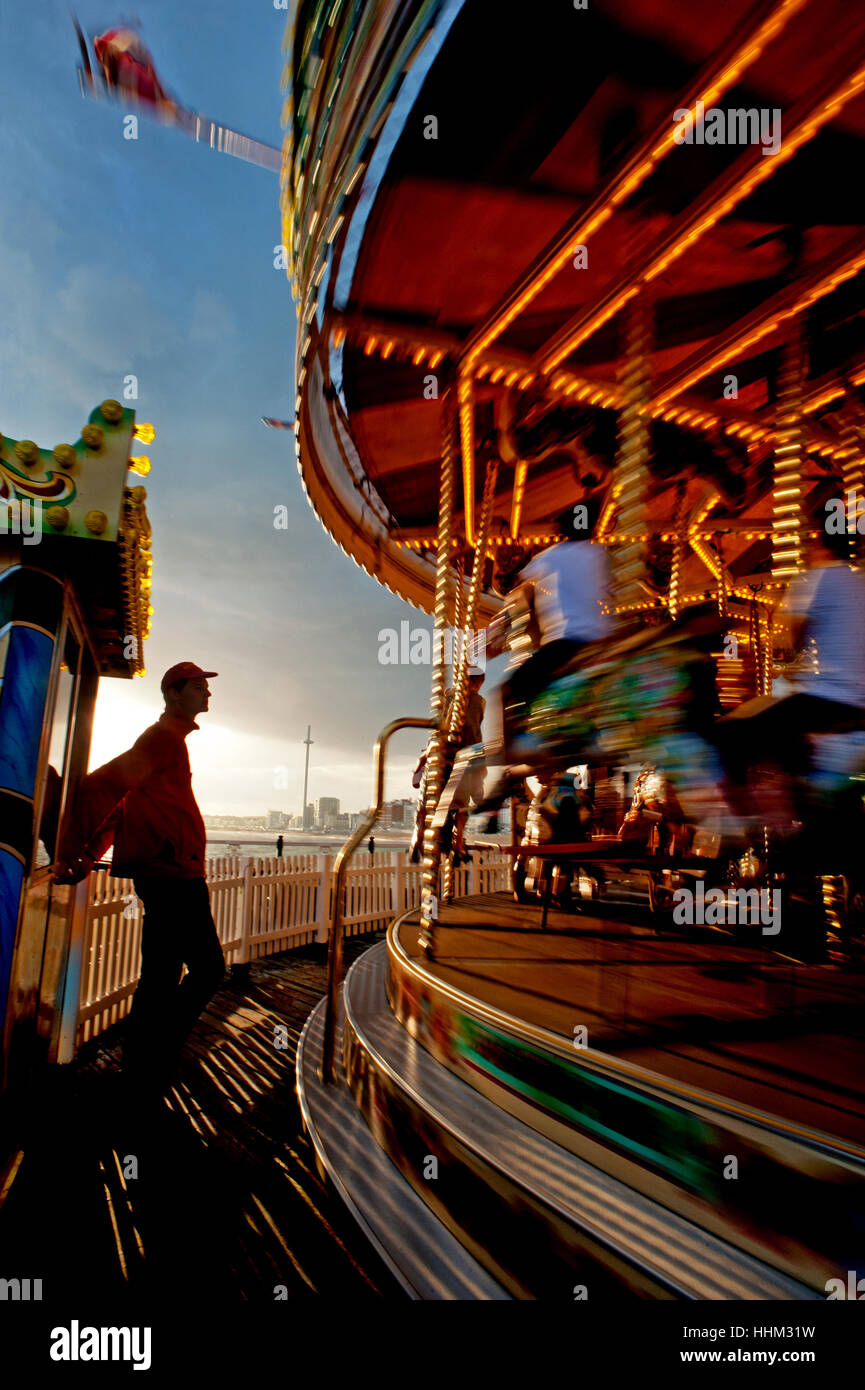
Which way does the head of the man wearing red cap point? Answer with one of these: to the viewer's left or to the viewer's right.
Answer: to the viewer's right

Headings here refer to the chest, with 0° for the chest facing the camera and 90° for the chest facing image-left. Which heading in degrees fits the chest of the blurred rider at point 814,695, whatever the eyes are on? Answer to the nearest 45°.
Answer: approximately 90°

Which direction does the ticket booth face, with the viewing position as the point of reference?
facing to the right of the viewer

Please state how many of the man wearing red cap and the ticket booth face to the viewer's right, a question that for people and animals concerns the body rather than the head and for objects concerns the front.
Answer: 2

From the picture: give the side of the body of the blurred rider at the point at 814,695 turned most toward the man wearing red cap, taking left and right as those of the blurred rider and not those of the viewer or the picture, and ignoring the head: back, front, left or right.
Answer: front

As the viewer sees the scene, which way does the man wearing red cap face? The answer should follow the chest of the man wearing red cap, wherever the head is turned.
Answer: to the viewer's right
